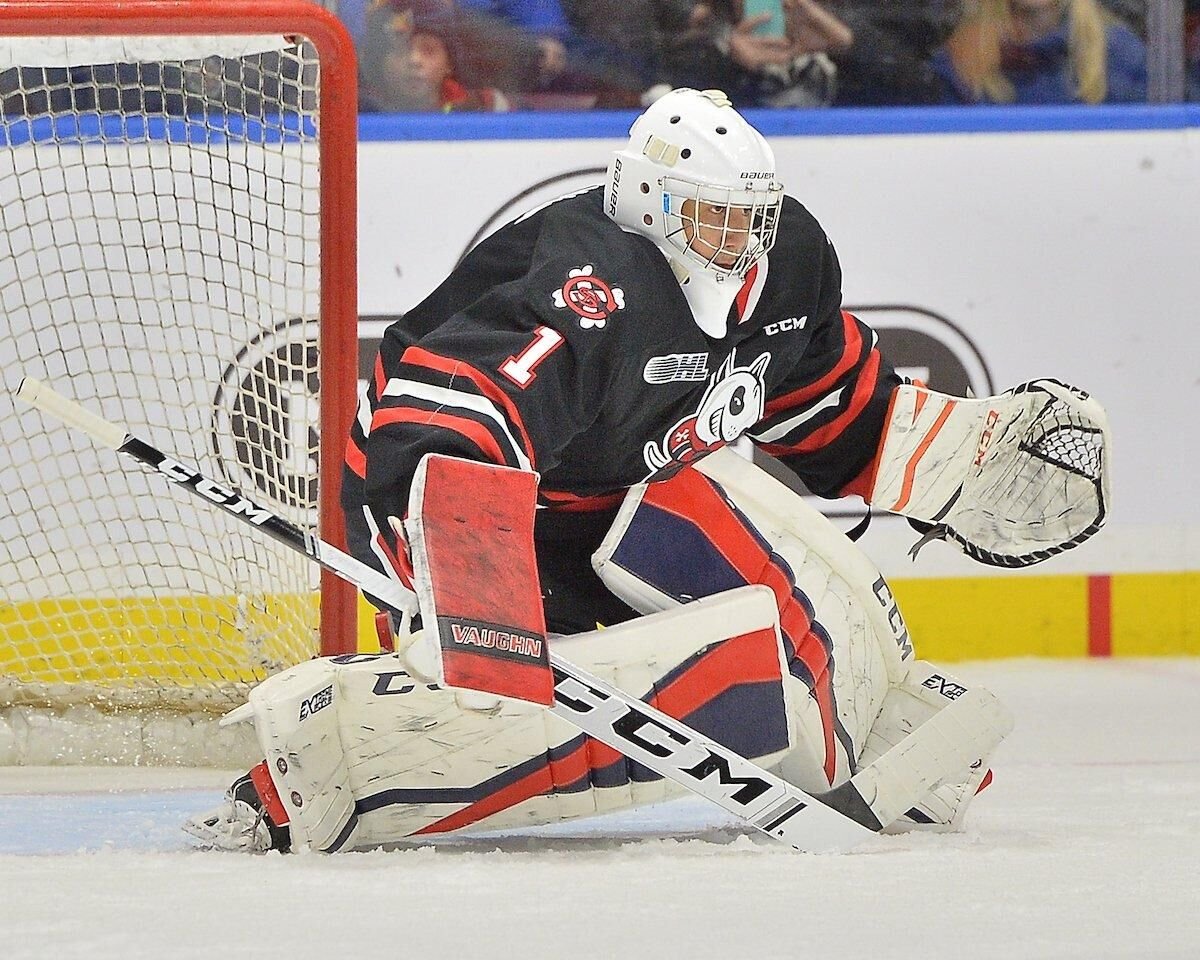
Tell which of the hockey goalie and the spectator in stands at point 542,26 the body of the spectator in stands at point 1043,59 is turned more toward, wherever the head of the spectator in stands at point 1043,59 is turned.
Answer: the hockey goalie

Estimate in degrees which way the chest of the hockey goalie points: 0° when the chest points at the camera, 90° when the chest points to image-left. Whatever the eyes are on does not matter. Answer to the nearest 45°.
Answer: approximately 315°

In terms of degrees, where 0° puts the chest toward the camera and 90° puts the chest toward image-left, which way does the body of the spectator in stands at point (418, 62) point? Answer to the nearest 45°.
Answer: approximately 0°

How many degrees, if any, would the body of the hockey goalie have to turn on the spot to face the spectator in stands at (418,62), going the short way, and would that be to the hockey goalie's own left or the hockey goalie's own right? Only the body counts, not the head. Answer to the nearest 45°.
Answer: approximately 135° to the hockey goalie's own left

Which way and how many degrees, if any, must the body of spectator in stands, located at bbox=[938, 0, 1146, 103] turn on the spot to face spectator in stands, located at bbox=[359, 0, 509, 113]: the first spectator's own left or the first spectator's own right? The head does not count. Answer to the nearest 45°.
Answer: approximately 45° to the first spectator's own right

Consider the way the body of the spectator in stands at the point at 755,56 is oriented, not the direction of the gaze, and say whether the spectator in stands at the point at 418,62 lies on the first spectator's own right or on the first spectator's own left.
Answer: on the first spectator's own right

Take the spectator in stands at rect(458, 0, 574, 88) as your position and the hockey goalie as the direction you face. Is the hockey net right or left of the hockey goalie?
right

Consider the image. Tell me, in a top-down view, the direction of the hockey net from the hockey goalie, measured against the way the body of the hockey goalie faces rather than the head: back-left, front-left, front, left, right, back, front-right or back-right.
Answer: back

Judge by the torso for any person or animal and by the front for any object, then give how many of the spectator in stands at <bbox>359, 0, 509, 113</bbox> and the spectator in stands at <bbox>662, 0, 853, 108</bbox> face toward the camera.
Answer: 2

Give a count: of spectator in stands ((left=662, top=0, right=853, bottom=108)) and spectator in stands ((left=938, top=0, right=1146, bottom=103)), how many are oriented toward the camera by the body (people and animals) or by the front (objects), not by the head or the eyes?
2

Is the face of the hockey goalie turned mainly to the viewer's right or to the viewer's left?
to the viewer's right
